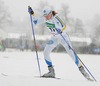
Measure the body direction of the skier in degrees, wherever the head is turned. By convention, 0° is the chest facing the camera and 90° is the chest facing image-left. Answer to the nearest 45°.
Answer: approximately 45°
